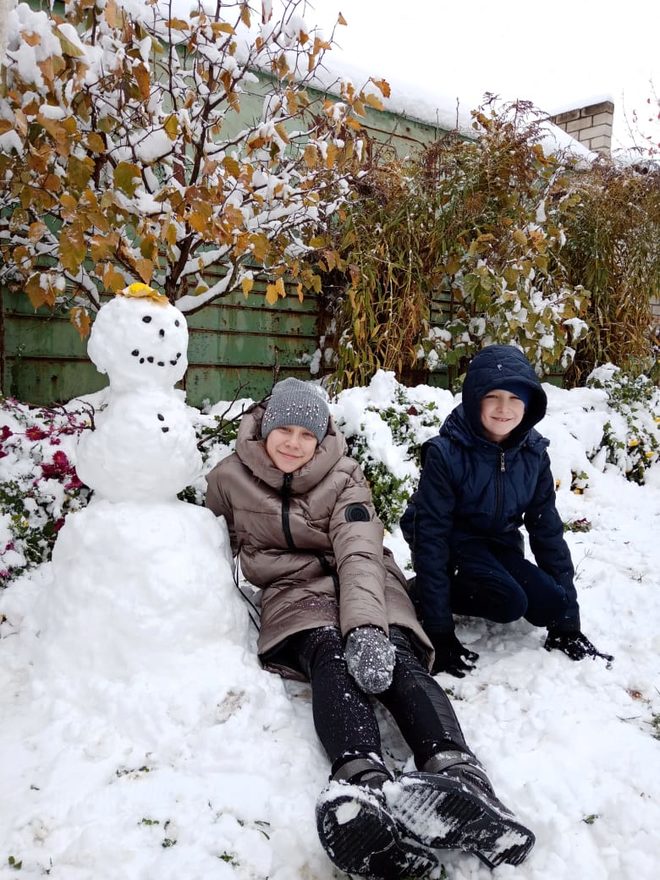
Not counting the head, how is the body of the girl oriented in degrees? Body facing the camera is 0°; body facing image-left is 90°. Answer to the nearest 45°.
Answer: approximately 0°

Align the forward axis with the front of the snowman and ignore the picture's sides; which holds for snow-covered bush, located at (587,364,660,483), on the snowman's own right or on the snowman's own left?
on the snowman's own left

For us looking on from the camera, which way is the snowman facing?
facing the viewer and to the right of the viewer

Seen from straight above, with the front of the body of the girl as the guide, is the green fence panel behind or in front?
behind

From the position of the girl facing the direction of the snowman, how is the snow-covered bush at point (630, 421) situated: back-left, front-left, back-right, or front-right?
back-right

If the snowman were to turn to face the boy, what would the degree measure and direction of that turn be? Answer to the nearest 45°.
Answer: approximately 45° to its left

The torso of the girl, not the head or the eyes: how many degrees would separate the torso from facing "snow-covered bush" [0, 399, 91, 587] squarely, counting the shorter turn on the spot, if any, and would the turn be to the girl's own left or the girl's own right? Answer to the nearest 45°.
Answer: approximately 135° to the girl's own right

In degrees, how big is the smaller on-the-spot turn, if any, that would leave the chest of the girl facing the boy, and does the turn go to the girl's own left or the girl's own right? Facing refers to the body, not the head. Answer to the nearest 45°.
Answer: approximately 135° to the girl's own left

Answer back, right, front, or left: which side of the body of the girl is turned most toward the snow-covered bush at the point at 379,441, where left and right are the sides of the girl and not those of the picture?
back
